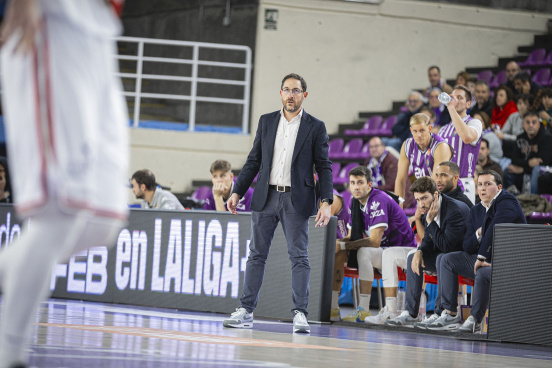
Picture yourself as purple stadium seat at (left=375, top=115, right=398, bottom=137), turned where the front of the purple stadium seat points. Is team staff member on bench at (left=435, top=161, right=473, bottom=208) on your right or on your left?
on your left

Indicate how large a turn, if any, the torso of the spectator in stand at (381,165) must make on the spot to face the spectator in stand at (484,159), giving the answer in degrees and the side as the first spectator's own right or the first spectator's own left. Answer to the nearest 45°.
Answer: approximately 90° to the first spectator's own left

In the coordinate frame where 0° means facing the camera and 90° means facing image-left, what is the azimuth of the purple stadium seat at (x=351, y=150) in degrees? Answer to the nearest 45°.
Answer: approximately 45°

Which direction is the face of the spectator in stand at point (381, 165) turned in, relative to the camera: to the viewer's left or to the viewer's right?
to the viewer's left

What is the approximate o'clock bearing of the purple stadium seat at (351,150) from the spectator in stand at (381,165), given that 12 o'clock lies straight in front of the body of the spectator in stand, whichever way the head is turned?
The purple stadium seat is roughly at 4 o'clock from the spectator in stand.
